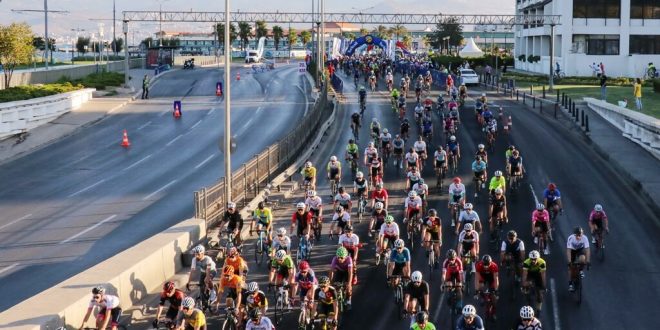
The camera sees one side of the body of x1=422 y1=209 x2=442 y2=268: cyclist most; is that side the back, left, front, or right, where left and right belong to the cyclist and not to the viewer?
front

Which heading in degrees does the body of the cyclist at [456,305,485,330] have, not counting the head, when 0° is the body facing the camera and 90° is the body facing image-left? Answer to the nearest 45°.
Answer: approximately 0°

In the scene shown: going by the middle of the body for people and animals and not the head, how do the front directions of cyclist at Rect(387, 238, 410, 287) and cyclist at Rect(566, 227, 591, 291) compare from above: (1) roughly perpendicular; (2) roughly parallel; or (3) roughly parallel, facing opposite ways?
roughly parallel

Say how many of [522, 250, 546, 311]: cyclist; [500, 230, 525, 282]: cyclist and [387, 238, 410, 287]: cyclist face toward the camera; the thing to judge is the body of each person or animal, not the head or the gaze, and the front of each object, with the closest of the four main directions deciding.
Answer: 3

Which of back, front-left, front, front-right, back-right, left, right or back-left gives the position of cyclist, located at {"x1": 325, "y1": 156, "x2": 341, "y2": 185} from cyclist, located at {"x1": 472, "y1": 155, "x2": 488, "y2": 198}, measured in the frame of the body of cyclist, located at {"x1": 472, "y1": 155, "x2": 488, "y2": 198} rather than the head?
right

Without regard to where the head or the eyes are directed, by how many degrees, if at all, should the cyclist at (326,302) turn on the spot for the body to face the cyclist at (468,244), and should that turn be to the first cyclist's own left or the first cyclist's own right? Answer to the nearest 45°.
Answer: approximately 135° to the first cyclist's own left

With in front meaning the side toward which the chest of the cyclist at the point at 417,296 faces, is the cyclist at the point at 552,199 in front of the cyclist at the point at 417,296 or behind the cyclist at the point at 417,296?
behind

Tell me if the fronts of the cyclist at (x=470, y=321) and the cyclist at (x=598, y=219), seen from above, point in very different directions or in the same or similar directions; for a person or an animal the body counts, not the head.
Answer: same or similar directions

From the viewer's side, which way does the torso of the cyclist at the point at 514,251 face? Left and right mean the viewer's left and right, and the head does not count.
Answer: facing the viewer

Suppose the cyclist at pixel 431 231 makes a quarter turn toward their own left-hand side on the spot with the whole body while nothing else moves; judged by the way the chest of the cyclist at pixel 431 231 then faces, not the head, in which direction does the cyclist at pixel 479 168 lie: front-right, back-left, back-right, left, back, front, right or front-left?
left

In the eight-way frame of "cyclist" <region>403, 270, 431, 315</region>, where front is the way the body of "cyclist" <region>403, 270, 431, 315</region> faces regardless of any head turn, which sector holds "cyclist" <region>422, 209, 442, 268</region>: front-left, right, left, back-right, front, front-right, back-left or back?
back

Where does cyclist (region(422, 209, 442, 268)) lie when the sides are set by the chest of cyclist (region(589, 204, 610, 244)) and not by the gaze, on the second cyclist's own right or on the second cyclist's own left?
on the second cyclist's own right

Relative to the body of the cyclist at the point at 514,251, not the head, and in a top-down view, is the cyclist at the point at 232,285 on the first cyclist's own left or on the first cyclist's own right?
on the first cyclist's own right

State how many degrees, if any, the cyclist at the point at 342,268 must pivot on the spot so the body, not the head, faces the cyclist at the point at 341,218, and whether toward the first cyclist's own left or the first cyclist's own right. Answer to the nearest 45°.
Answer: approximately 180°

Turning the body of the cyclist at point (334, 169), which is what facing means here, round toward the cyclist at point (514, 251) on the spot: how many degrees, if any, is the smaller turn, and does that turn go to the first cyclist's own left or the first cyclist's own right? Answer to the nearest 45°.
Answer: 0° — they already face them

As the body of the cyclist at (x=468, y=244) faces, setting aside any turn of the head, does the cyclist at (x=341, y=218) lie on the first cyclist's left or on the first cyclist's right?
on the first cyclist's right

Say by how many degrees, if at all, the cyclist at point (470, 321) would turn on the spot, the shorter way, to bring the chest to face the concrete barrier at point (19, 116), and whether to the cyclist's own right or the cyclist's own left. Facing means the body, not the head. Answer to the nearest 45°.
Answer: approximately 135° to the cyclist's own right
